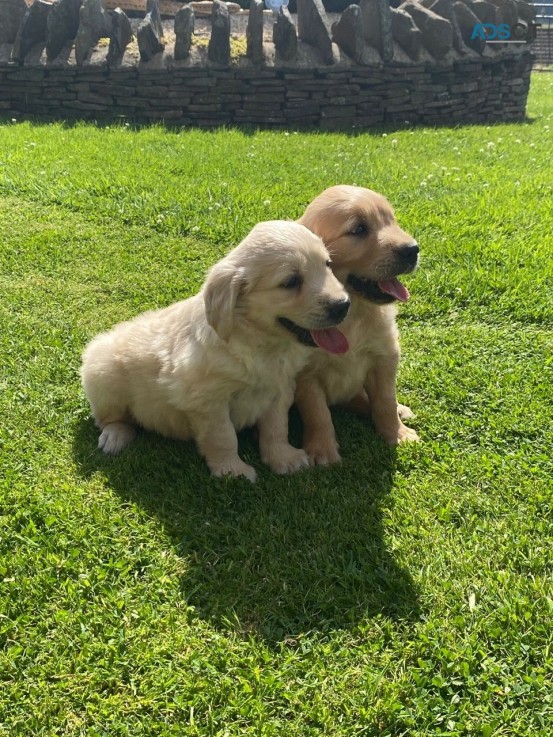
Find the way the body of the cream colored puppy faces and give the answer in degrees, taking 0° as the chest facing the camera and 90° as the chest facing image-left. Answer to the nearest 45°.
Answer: approximately 315°

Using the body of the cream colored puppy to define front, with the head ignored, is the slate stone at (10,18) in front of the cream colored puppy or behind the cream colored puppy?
behind

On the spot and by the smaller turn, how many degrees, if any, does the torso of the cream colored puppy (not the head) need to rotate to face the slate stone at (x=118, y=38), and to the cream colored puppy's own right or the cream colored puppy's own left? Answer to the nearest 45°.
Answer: approximately 135° to the cream colored puppy's own left

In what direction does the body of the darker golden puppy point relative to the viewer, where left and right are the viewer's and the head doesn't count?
facing the viewer and to the right of the viewer

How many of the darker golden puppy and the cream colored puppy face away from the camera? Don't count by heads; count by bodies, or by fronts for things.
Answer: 0

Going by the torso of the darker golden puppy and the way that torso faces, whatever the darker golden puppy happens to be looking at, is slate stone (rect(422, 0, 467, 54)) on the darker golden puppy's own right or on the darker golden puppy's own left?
on the darker golden puppy's own left

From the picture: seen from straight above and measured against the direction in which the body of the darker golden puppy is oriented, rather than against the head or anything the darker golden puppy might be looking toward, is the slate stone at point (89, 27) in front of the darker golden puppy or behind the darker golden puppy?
behind

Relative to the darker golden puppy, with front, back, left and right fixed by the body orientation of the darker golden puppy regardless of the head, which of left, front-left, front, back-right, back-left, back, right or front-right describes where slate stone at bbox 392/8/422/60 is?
back-left

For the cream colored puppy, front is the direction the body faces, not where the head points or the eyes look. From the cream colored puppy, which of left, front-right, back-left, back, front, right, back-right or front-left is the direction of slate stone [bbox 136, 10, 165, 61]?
back-left

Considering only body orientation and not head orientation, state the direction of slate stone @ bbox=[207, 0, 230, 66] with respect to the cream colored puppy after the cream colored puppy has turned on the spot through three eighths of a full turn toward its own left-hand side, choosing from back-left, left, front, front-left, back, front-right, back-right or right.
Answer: front
